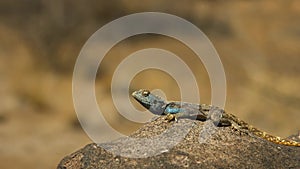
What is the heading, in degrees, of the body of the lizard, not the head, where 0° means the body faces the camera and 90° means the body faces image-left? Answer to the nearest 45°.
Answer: approximately 90°
